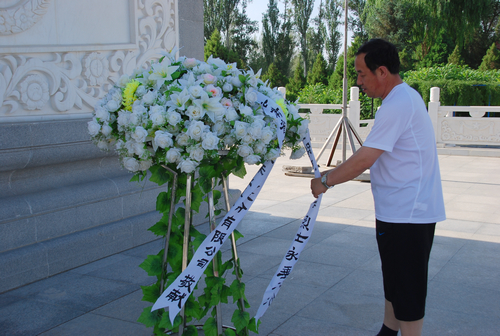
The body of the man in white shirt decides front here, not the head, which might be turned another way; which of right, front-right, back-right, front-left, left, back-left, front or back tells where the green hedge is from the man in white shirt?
right

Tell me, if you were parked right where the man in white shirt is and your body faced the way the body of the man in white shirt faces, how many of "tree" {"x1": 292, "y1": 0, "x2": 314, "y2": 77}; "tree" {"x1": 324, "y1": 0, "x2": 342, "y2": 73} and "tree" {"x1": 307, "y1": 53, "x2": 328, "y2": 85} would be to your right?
3

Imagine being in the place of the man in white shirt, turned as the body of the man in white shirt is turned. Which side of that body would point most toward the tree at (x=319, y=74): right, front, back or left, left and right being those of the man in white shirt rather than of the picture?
right

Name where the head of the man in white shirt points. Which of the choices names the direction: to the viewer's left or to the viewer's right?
to the viewer's left

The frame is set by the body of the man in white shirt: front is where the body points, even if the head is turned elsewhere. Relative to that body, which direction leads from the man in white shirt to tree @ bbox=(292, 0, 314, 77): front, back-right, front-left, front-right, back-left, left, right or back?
right

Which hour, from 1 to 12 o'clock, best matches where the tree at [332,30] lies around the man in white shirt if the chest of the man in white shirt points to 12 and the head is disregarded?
The tree is roughly at 3 o'clock from the man in white shirt.

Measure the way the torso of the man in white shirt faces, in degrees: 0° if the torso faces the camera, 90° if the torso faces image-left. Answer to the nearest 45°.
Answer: approximately 90°
